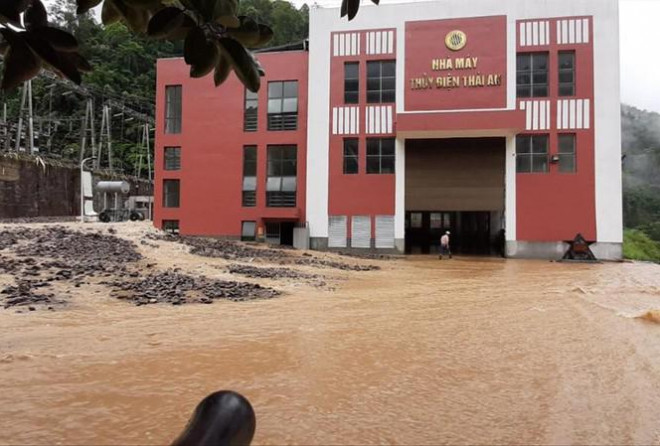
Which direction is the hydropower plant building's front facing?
toward the camera

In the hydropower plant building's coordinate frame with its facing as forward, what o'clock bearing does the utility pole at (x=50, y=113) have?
The utility pole is roughly at 4 o'clock from the hydropower plant building.

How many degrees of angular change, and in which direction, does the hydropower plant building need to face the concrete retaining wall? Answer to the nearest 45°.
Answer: approximately 90° to its right

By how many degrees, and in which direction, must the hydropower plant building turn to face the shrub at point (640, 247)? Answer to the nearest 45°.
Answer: approximately 135° to its left

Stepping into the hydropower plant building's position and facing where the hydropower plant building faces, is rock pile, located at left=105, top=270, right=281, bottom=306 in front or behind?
in front

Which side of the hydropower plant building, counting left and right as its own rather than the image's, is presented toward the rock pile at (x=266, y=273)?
front

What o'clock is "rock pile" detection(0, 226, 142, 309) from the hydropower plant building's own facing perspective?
The rock pile is roughly at 1 o'clock from the hydropower plant building.
